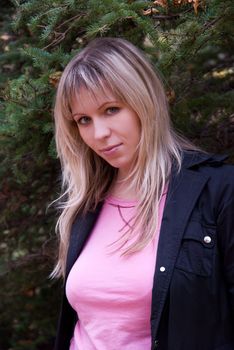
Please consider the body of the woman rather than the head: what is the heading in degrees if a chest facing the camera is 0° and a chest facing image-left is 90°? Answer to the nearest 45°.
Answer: approximately 45°
